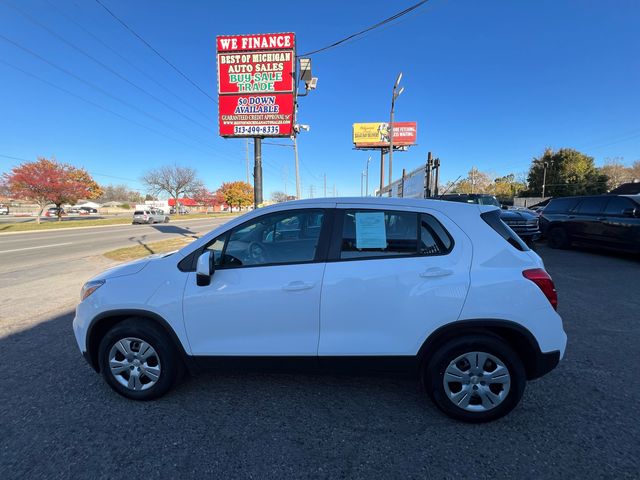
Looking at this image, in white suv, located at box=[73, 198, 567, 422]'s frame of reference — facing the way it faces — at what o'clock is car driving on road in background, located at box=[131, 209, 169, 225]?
The car driving on road in background is roughly at 2 o'clock from the white suv.

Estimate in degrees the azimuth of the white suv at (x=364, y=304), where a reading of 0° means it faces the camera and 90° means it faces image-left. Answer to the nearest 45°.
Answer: approximately 90°

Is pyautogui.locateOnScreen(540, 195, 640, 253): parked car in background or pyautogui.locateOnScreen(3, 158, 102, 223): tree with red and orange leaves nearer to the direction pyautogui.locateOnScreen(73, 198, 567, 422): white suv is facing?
the tree with red and orange leaves

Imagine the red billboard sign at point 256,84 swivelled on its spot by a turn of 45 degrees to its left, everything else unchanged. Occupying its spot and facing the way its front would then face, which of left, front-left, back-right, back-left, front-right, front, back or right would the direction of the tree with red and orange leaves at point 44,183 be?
back

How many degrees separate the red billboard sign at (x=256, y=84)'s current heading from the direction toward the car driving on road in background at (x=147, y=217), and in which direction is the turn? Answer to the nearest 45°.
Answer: approximately 135° to its right

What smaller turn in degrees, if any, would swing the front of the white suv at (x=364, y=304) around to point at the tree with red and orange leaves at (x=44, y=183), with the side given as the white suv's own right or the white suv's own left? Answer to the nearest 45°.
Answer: approximately 45° to the white suv's own right

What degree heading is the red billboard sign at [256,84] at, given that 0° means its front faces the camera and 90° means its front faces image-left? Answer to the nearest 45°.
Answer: approximately 0°
